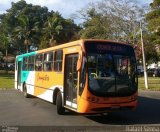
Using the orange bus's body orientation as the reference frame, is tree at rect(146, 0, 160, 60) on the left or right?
on its left

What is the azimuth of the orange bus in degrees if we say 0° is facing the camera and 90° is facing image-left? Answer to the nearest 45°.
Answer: approximately 315°
